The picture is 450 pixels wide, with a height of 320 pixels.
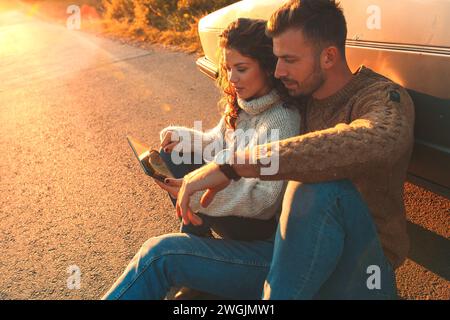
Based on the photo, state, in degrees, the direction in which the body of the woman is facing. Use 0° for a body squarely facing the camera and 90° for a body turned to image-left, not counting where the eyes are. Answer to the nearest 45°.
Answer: approximately 45°
